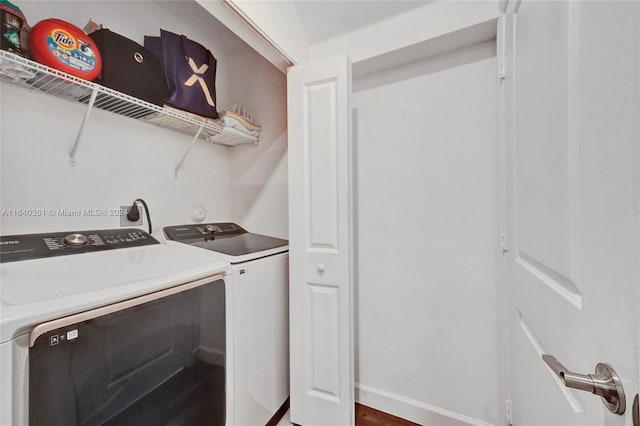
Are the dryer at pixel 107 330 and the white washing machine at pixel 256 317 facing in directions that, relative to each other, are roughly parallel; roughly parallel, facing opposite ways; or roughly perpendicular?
roughly parallel

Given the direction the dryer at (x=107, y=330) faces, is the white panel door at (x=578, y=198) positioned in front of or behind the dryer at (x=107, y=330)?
in front

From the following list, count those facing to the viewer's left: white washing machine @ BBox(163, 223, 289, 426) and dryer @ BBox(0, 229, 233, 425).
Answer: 0

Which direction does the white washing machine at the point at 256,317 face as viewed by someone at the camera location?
facing the viewer and to the right of the viewer
